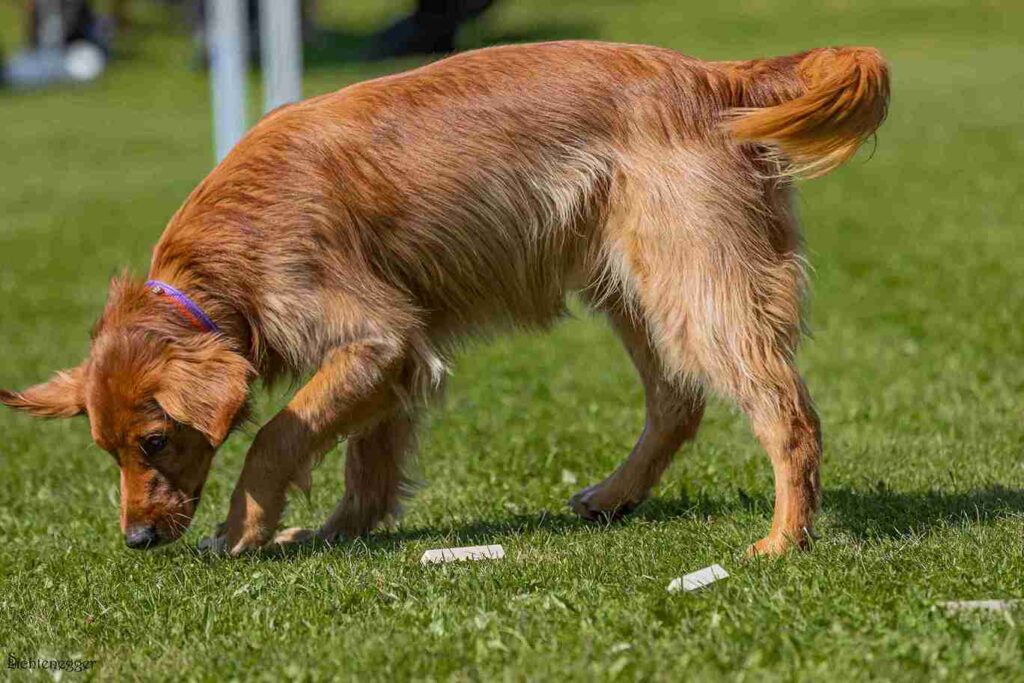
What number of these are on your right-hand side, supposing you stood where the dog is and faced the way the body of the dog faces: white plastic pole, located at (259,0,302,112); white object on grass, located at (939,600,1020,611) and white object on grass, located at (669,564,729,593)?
1

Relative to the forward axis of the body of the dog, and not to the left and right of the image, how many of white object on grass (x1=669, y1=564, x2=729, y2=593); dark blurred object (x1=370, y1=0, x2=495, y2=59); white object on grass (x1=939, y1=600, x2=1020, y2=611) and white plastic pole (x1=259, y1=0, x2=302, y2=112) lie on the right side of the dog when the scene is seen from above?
2

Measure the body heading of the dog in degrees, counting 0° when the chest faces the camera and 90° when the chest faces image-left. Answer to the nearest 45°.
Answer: approximately 90°

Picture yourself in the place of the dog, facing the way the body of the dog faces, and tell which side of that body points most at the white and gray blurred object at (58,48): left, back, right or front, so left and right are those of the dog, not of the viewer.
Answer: right

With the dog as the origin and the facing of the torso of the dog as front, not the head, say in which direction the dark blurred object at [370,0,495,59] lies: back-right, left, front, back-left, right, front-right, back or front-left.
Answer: right

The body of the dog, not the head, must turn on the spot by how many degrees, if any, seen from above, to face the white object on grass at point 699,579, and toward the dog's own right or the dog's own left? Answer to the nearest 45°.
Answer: approximately 135° to the dog's own left

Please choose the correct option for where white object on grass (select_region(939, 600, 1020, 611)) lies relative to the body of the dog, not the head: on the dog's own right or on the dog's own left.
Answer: on the dog's own left

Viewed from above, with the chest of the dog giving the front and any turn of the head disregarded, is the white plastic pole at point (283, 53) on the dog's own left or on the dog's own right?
on the dog's own right

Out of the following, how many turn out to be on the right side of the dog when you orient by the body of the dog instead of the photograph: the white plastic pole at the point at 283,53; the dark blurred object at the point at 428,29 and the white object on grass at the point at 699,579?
2

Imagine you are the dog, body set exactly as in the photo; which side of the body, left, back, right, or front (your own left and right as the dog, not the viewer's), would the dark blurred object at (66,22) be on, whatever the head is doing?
right
